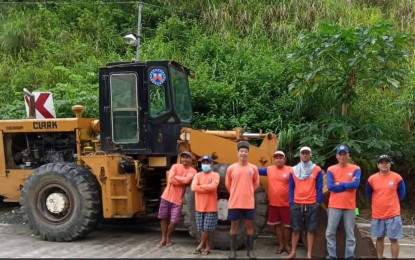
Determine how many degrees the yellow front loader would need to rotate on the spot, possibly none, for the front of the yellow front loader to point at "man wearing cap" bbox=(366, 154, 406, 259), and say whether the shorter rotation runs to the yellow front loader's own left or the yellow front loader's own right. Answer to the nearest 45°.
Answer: approximately 45° to the yellow front loader's own right

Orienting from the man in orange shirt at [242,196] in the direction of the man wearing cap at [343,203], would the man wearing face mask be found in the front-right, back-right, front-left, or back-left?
back-left

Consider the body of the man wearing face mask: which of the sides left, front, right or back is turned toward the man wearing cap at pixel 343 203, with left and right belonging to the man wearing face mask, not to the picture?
left

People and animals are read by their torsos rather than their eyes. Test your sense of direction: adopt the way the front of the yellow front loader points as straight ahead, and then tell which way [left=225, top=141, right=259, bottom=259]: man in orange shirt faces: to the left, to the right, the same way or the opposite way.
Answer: to the right

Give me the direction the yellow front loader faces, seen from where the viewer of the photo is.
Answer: facing to the right of the viewer

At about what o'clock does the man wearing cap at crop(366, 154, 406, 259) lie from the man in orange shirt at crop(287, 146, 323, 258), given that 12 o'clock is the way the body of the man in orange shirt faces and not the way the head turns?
The man wearing cap is roughly at 9 o'clock from the man in orange shirt.

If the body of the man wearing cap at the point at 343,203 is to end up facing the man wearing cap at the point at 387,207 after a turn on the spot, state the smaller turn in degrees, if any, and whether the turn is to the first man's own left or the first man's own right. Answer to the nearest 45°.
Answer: approximately 90° to the first man's own left

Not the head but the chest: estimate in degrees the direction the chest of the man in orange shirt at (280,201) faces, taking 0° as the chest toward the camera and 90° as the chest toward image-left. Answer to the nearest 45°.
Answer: approximately 0°
